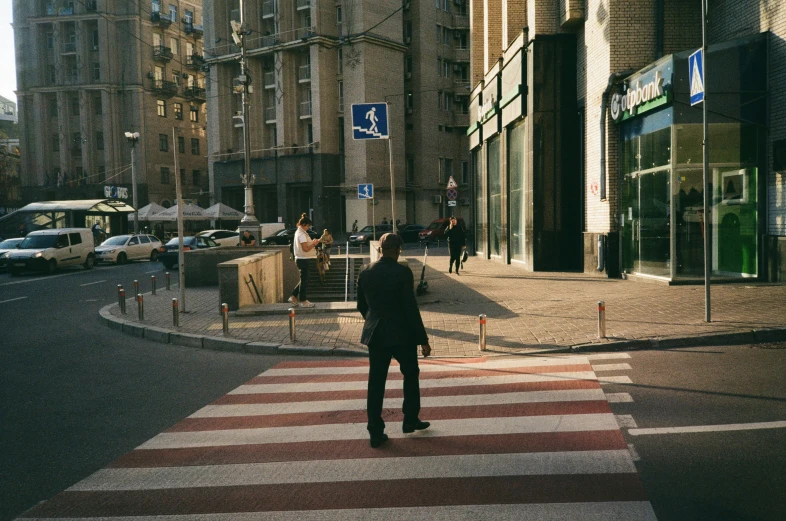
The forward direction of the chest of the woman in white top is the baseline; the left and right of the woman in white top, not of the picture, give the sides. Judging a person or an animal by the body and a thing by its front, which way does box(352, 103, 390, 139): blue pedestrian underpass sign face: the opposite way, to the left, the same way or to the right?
to the right

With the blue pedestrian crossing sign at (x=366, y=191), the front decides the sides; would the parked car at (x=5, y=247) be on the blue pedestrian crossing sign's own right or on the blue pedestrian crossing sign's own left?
on the blue pedestrian crossing sign's own right

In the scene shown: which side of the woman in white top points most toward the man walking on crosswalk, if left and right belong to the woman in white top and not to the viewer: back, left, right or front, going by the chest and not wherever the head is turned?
right

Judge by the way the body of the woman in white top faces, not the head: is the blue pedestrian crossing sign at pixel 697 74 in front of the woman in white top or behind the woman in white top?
in front

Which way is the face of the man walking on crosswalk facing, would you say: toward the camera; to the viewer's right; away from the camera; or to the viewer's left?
away from the camera

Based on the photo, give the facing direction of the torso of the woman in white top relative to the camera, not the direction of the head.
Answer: to the viewer's right

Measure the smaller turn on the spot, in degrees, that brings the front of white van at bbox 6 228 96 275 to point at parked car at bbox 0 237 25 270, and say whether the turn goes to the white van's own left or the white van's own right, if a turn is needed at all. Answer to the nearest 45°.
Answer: approximately 90° to the white van's own right

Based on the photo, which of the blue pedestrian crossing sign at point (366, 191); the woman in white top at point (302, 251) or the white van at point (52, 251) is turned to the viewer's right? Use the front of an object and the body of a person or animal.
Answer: the woman in white top

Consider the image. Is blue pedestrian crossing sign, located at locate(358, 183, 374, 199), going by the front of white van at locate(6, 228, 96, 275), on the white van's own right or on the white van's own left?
on the white van's own left

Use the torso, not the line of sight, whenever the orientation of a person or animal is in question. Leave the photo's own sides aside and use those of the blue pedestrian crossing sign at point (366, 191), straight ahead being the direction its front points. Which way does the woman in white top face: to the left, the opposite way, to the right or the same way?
to the left

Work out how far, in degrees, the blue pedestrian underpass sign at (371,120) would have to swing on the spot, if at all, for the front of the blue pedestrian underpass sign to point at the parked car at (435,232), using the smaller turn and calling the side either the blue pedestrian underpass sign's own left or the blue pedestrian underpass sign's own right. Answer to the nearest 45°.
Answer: approximately 180°
